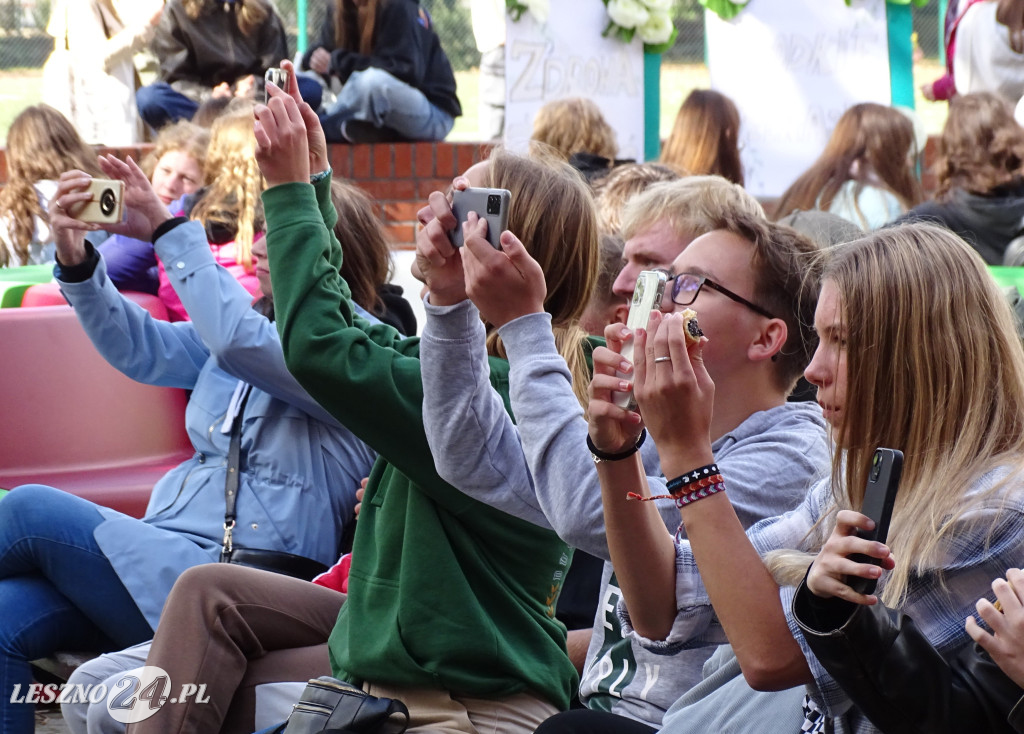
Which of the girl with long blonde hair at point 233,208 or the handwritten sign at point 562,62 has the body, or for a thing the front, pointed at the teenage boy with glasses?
the handwritten sign

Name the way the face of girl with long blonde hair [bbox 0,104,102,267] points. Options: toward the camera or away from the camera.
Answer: away from the camera

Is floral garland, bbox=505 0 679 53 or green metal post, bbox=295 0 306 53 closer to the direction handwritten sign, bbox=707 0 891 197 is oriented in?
the floral garland

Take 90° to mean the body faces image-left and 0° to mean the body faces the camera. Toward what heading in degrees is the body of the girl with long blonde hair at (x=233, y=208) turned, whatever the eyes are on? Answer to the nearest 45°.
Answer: approximately 180°

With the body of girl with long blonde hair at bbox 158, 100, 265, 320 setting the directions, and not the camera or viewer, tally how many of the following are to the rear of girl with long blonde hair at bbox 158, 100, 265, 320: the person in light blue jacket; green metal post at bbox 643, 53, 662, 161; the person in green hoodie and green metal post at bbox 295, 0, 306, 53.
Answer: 2

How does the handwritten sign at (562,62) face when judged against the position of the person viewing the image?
facing the viewer

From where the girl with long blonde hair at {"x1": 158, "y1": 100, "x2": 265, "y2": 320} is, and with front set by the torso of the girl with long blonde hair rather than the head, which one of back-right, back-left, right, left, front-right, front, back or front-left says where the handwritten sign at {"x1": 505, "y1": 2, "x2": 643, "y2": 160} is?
front-right

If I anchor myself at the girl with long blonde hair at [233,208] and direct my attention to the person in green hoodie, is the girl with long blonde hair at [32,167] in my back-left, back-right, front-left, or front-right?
back-right

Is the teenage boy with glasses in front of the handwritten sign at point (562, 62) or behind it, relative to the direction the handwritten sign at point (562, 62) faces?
in front

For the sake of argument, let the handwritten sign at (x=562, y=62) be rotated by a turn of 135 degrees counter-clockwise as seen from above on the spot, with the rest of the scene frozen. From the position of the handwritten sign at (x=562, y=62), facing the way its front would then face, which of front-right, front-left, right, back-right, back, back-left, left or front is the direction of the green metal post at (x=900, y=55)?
front-right
